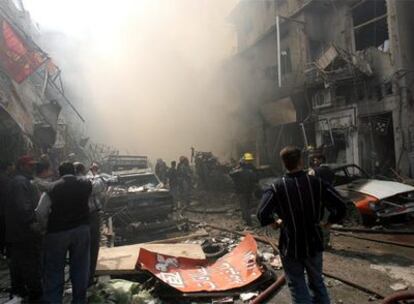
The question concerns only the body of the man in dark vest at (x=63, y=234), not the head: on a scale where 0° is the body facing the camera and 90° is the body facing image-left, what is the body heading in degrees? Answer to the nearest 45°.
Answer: approximately 180°

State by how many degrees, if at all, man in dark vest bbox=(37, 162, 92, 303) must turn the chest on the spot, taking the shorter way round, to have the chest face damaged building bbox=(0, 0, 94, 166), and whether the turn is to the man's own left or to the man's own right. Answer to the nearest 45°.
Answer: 0° — they already face it

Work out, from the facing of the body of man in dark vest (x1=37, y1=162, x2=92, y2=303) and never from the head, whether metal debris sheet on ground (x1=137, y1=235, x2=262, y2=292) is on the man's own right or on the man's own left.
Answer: on the man's own right

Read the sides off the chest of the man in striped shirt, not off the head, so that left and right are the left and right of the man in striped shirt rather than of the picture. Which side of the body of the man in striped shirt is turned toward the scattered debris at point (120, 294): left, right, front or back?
left

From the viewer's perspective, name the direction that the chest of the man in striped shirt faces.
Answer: away from the camera

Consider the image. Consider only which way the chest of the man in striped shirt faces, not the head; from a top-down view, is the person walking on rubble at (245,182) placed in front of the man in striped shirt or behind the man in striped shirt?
in front

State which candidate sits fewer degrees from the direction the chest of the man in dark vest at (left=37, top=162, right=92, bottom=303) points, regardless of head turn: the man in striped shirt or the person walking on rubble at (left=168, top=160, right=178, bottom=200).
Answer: the person walking on rubble

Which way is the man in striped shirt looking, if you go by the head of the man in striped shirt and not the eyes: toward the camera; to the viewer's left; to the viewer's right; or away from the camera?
away from the camera

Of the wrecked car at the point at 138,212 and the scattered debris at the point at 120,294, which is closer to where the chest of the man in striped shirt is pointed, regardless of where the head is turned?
the wrecked car

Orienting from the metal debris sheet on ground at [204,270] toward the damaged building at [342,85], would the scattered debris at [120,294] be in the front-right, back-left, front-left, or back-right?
back-left

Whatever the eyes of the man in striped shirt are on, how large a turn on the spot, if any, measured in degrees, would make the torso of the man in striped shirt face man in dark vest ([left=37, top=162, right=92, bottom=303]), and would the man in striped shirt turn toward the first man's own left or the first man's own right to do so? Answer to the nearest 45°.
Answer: approximately 90° to the first man's own left

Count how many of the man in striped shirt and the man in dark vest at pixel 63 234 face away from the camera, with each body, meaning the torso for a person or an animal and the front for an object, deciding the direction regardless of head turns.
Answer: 2

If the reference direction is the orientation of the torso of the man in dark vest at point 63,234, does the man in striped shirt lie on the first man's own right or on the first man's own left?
on the first man's own right
